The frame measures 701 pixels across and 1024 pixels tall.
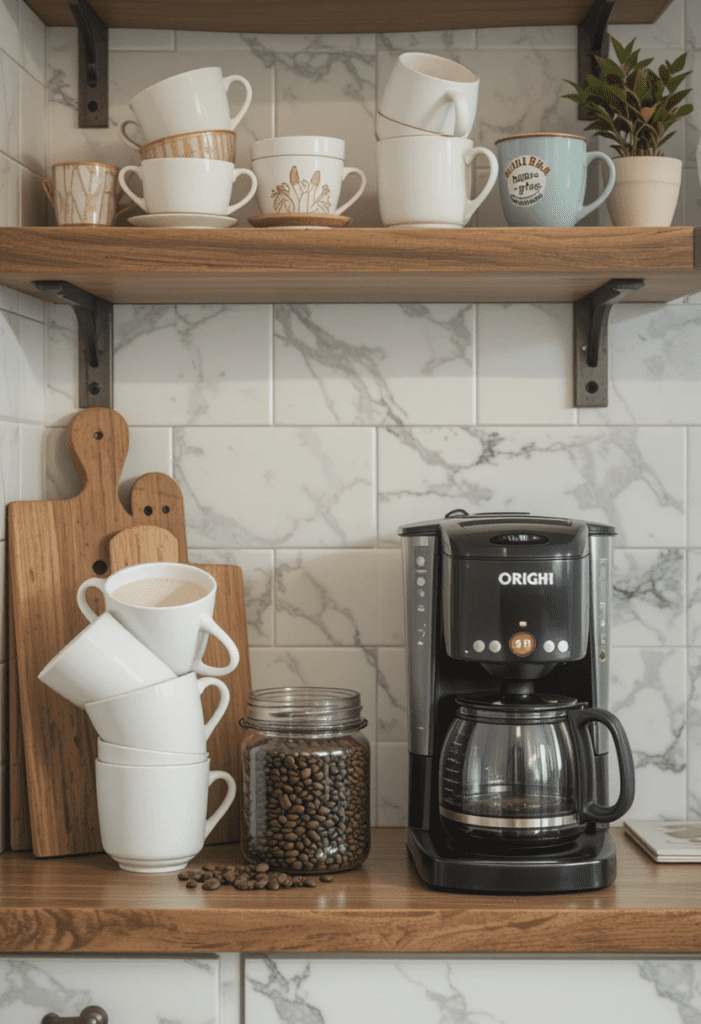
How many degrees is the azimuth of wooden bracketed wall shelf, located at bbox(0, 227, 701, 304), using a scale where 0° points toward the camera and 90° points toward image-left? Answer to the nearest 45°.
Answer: approximately 0°

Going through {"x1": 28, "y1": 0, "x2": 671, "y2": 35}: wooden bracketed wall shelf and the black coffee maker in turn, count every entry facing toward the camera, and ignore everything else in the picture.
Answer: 2

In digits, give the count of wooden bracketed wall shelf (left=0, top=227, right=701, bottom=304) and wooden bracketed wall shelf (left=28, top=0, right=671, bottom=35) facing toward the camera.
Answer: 2
